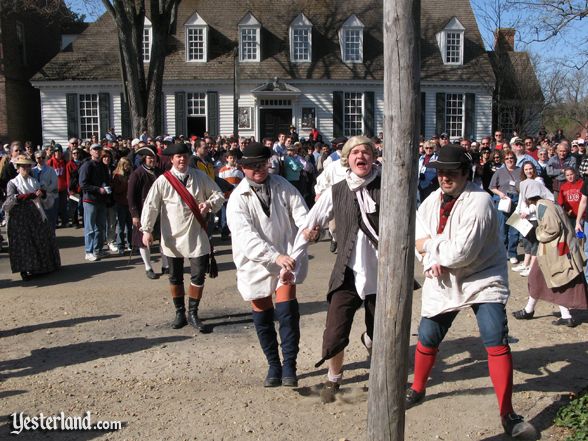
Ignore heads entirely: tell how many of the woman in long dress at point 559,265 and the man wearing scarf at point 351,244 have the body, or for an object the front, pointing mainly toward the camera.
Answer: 1

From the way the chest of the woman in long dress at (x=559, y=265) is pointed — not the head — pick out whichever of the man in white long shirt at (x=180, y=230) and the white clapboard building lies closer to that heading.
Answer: the man in white long shirt

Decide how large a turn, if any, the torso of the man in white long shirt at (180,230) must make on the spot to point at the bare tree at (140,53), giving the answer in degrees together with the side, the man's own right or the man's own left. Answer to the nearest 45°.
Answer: approximately 180°

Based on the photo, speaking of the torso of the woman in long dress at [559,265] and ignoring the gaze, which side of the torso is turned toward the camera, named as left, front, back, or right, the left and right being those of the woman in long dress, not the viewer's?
left

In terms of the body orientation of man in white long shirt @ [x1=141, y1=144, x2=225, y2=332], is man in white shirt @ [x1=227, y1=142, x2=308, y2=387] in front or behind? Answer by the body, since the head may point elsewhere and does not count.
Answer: in front

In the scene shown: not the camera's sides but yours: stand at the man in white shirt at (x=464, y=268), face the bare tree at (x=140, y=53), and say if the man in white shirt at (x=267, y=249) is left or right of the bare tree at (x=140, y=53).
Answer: left

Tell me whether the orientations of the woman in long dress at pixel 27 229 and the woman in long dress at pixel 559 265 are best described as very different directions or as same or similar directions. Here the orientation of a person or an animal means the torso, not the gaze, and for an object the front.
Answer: very different directions

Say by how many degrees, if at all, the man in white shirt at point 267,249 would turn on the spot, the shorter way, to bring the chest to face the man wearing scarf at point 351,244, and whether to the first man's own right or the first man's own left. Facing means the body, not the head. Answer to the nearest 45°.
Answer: approximately 45° to the first man's own left

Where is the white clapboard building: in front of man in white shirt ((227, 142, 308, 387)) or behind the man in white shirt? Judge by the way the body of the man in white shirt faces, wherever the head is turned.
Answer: behind

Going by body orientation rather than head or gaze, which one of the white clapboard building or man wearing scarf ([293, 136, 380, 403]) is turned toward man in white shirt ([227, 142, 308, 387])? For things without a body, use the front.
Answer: the white clapboard building
